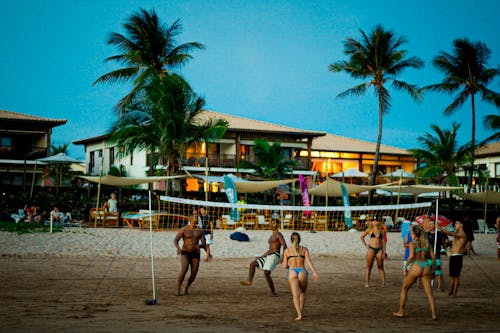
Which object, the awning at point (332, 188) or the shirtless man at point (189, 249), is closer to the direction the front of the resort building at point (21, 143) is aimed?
the shirtless man

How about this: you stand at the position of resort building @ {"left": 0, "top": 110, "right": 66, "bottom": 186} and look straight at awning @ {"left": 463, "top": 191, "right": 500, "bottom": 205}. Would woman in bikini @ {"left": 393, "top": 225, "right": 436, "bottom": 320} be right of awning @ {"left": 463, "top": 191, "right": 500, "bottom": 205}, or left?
right

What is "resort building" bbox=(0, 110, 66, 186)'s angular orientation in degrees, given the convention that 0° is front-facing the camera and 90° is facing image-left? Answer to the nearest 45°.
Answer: approximately 0°

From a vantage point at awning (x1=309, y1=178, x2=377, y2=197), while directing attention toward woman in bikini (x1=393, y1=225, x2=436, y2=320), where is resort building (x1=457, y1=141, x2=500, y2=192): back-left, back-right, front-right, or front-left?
back-left

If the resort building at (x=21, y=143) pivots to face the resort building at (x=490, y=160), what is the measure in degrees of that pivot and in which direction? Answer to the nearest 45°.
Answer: approximately 90° to its left
